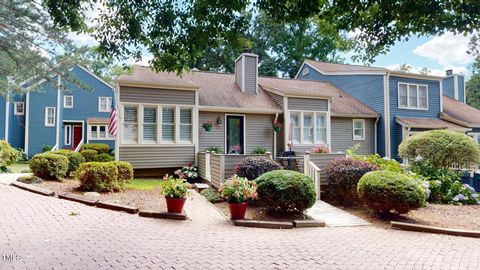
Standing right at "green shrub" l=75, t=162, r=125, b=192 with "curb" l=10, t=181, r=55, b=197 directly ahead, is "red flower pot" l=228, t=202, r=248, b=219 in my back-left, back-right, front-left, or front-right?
back-left

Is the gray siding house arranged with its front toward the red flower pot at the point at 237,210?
yes

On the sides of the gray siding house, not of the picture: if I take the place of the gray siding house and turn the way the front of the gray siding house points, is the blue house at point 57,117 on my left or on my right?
on my right

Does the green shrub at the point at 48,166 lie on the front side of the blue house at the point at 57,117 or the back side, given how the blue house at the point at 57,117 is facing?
on the front side

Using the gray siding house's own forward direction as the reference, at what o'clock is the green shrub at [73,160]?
The green shrub is roughly at 2 o'clock from the gray siding house.

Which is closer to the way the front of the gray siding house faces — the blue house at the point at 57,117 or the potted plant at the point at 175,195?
the potted plant

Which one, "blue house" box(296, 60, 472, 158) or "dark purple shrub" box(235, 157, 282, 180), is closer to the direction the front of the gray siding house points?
the dark purple shrub

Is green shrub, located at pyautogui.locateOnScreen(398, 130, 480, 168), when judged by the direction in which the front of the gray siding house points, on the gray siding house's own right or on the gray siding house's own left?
on the gray siding house's own left

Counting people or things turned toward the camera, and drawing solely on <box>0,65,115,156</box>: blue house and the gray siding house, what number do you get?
2

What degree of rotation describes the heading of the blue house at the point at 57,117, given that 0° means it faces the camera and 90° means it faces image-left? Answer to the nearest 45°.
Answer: approximately 0°

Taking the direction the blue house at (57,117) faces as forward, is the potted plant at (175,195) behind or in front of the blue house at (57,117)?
in front
